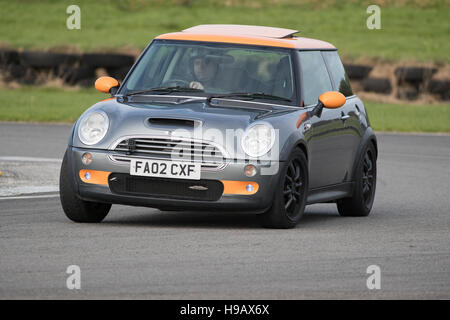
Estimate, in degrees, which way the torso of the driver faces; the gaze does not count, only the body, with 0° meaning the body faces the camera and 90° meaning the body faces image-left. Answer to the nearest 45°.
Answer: approximately 45°

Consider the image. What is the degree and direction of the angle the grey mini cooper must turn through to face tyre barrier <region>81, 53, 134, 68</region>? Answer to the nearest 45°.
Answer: approximately 135° to its right

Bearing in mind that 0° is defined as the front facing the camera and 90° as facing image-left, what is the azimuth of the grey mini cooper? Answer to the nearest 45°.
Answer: approximately 45°

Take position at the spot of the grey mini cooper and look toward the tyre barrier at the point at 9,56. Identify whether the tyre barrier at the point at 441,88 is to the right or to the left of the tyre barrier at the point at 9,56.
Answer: right

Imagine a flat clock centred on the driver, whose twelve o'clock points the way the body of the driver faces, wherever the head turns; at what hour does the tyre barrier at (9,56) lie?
The tyre barrier is roughly at 4 o'clock from the driver.

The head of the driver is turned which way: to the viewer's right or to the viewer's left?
to the viewer's left

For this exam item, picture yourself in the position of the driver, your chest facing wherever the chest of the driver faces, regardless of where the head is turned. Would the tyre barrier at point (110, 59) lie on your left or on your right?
on your right

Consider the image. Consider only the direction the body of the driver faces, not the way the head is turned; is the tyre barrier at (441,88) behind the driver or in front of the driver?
behind

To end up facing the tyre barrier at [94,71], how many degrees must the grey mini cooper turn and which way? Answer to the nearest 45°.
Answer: approximately 135° to its right
